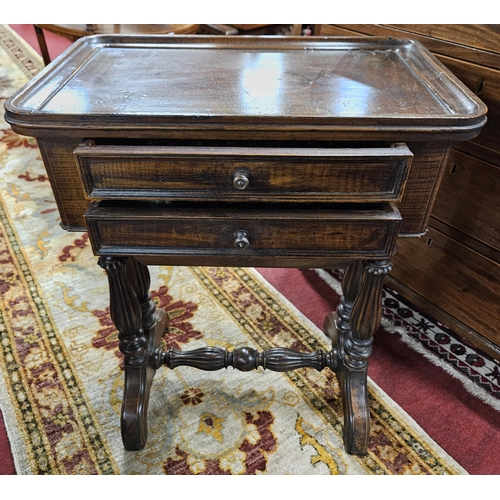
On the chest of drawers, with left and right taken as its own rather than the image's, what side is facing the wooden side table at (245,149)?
front

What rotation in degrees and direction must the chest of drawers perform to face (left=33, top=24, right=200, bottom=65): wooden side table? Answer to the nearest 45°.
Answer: approximately 90° to its right

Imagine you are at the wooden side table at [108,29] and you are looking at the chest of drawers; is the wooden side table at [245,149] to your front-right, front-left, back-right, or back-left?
front-right

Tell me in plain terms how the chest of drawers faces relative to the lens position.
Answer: facing the viewer and to the left of the viewer

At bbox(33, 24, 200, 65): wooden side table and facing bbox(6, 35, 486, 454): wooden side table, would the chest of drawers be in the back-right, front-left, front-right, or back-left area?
front-left
